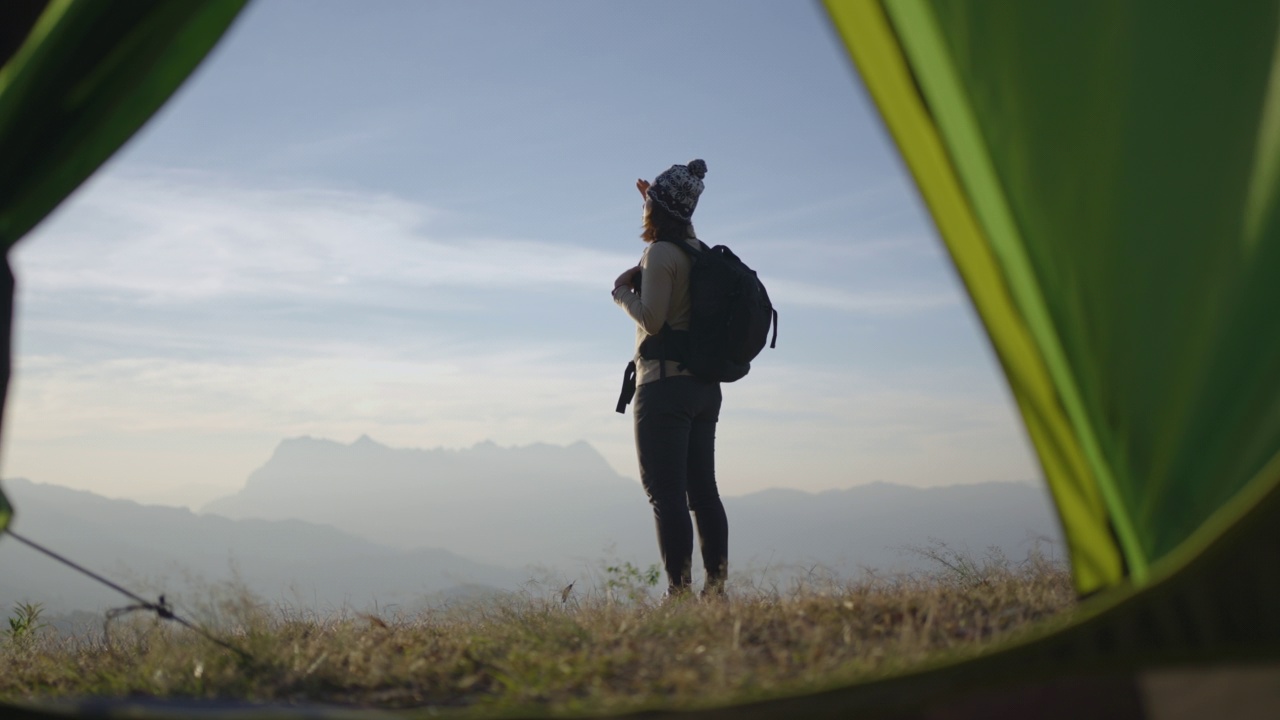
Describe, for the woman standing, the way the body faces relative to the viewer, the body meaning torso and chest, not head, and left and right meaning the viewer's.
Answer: facing away from the viewer and to the left of the viewer

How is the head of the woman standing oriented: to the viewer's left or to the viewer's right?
to the viewer's left

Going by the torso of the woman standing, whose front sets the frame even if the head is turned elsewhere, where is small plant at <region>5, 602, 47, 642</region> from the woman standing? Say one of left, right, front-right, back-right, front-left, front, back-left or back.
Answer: front-left
